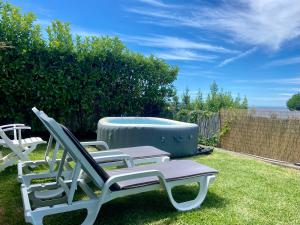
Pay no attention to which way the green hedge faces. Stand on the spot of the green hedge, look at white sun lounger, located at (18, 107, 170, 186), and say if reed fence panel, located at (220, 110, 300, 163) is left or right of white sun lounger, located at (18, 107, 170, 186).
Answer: left

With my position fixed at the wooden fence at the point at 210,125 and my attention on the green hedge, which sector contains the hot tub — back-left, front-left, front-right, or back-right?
front-left

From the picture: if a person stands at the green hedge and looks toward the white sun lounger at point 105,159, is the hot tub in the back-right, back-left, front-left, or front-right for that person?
front-left

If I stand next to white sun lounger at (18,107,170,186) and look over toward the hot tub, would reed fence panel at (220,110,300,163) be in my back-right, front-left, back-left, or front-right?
front-right

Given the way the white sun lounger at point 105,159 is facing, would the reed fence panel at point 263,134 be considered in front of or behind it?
in front

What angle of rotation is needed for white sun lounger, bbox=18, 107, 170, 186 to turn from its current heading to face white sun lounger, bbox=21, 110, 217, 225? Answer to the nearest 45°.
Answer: approximately 90° to its right

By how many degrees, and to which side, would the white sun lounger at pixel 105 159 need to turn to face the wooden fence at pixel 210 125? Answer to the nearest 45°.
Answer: approximately 45° to its left

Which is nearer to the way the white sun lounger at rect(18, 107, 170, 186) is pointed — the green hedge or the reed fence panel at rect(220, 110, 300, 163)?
the reed fence panel

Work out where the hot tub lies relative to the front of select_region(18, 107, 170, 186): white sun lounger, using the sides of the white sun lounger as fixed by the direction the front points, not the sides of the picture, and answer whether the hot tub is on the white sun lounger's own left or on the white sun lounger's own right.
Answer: on the white sun lounger's own left

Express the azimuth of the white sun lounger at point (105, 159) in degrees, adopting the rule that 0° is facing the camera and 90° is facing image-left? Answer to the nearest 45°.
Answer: approximately 270°

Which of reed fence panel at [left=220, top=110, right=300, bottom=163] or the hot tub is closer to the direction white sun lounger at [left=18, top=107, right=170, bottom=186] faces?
the reed fence panel
